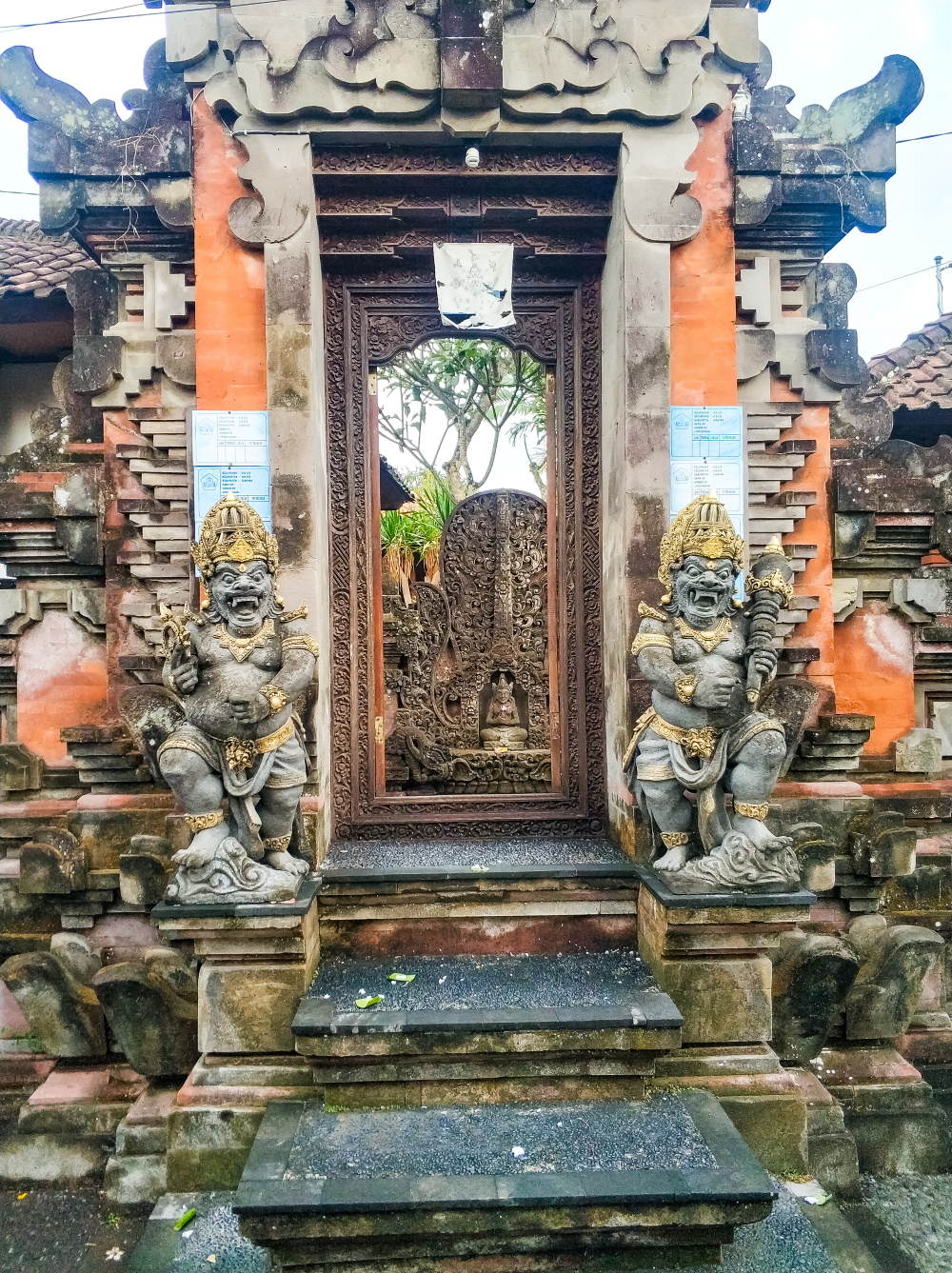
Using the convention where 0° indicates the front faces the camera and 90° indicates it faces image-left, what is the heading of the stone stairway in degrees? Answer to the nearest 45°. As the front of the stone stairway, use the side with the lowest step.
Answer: approximately 0°

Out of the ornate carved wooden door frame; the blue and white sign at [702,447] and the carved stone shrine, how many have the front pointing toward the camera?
3

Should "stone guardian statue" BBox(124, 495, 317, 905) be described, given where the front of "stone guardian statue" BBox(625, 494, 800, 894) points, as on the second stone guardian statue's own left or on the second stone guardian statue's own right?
on the second stone guardian statue's own right

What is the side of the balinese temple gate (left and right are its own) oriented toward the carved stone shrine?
back

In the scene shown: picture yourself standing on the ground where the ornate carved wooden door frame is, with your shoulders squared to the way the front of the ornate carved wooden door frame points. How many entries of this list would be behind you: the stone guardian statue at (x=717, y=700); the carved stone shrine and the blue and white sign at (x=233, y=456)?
1

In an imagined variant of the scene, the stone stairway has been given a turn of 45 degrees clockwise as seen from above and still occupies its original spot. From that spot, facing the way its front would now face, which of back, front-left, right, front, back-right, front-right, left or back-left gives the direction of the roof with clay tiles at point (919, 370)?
back

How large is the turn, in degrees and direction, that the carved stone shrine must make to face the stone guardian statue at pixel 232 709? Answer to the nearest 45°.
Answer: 0° — it already faces it

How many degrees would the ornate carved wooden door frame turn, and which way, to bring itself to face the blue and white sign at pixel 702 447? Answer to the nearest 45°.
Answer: approximately 90° to its left

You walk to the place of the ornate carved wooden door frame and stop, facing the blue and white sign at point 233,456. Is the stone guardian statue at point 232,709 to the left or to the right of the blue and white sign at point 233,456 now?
left
